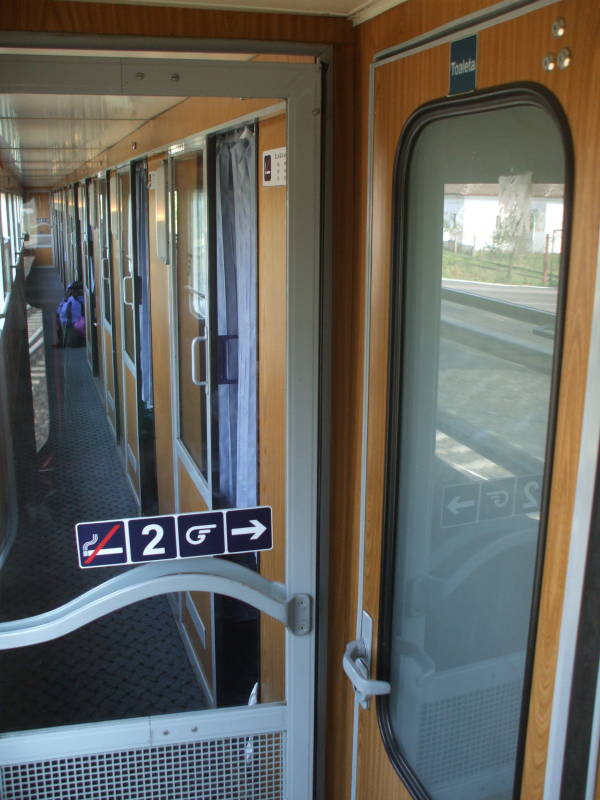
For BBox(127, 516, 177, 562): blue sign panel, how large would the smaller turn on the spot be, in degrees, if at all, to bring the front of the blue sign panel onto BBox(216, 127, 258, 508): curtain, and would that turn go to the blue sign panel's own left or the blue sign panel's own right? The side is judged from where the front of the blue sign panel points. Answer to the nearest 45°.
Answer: approximately 135° to the blue sign panel's own left

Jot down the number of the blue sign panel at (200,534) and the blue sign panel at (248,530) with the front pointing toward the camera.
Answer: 2

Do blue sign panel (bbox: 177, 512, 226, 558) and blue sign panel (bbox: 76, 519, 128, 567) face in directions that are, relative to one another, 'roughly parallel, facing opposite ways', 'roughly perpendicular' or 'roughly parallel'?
roughly parallel

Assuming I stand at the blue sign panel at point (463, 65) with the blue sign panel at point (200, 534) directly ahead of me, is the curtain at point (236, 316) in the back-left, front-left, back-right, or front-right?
front-right

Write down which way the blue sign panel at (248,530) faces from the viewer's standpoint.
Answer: facing the viewer

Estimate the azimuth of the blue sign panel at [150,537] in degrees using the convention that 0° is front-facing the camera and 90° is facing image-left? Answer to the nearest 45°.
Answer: approximately 0°

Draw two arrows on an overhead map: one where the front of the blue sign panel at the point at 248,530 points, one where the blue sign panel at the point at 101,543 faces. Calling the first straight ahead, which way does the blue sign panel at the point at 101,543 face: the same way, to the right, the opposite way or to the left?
the same way

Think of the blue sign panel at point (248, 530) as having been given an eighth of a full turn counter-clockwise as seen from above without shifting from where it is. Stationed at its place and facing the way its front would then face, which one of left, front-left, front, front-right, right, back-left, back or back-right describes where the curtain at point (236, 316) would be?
back-left

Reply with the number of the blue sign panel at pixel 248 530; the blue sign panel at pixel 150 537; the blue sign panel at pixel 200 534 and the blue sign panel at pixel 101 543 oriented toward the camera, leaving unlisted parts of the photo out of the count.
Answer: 4

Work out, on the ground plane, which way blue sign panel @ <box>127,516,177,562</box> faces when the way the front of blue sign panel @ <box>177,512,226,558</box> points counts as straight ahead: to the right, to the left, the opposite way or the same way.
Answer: the same way

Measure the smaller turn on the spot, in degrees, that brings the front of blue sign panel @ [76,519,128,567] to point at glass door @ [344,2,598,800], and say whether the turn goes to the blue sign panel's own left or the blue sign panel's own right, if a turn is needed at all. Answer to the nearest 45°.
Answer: approximately 45° to the blue sign panel's own left

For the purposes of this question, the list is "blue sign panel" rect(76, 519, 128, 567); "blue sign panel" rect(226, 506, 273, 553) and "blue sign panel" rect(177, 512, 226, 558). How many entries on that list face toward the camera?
3

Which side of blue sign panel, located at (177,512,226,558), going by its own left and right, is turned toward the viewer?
front
